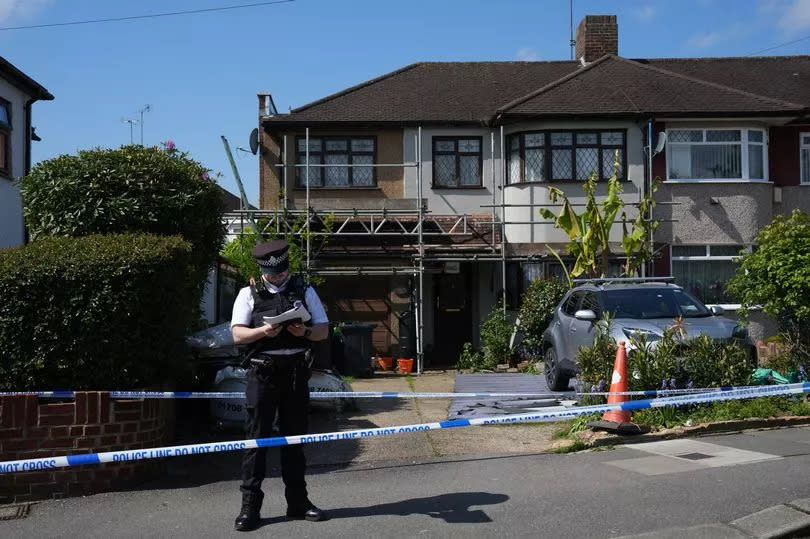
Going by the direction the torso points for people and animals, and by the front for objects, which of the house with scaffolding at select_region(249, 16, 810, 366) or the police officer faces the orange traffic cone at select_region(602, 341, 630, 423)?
the house with scaffolding

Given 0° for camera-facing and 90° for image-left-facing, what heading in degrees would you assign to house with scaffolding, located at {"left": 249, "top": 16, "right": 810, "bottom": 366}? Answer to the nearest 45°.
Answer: approximately 0°

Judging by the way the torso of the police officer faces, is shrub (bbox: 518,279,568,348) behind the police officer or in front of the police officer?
behind

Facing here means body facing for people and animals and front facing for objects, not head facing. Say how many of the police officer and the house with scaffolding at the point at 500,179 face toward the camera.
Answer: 2

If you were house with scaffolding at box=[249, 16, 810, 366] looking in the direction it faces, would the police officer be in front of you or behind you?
in front

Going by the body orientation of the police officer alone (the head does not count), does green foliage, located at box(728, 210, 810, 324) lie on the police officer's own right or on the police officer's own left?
on the police officer's own left

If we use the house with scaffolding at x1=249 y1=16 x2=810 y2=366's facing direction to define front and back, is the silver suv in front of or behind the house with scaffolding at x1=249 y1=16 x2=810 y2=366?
in front

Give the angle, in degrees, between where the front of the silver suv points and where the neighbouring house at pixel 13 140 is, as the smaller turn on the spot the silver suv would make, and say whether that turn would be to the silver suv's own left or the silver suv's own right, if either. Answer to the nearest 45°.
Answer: approximately 135° to the silver suv's own right

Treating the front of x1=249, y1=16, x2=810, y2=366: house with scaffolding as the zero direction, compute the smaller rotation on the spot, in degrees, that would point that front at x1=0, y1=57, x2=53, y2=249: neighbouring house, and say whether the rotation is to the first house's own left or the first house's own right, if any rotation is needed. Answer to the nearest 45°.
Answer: approximately 45° to the first house's own right
